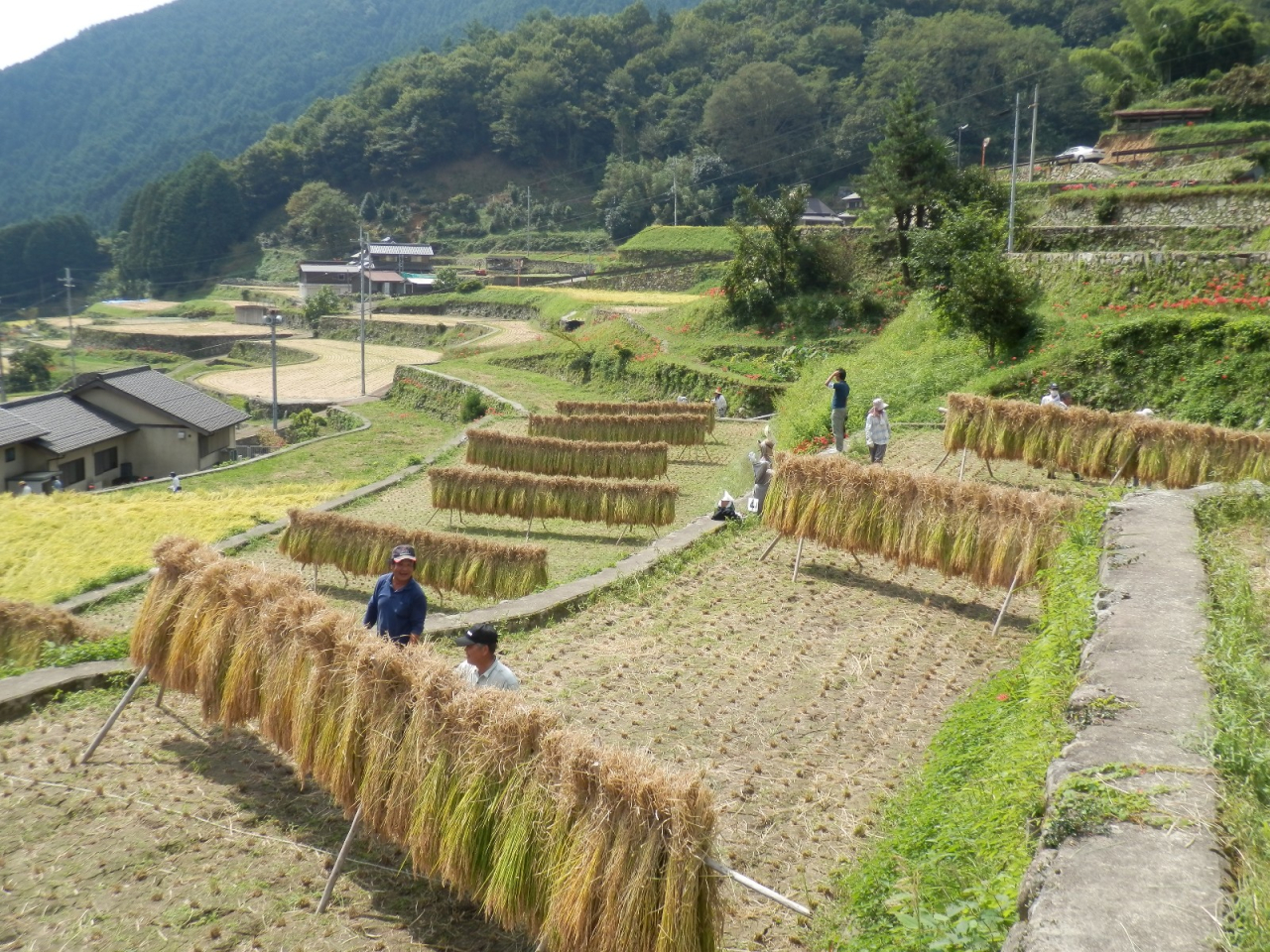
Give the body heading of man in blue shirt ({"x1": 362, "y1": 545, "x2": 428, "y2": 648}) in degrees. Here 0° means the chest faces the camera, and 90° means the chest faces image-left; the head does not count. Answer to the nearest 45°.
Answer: approximately 0°

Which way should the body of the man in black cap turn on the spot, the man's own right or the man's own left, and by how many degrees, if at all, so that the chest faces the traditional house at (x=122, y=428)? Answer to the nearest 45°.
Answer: approximately 135° to the man's own right

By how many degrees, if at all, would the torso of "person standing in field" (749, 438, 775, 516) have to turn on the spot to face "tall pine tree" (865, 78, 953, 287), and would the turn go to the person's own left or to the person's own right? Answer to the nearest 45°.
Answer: approximately 90° to the person's own left

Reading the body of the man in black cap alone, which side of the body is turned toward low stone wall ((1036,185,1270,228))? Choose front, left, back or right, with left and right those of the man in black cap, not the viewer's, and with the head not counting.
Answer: back
